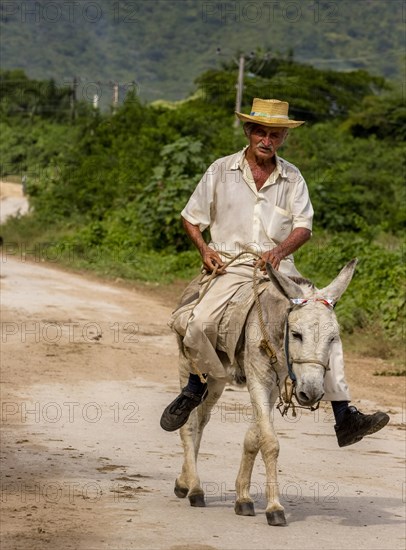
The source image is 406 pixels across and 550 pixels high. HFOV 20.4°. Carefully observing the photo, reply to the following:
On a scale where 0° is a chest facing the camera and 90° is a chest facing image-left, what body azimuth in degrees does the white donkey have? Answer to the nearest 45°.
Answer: approximately 315°

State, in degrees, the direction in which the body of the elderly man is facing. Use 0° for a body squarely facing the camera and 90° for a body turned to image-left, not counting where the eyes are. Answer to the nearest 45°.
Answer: approximately 0°
